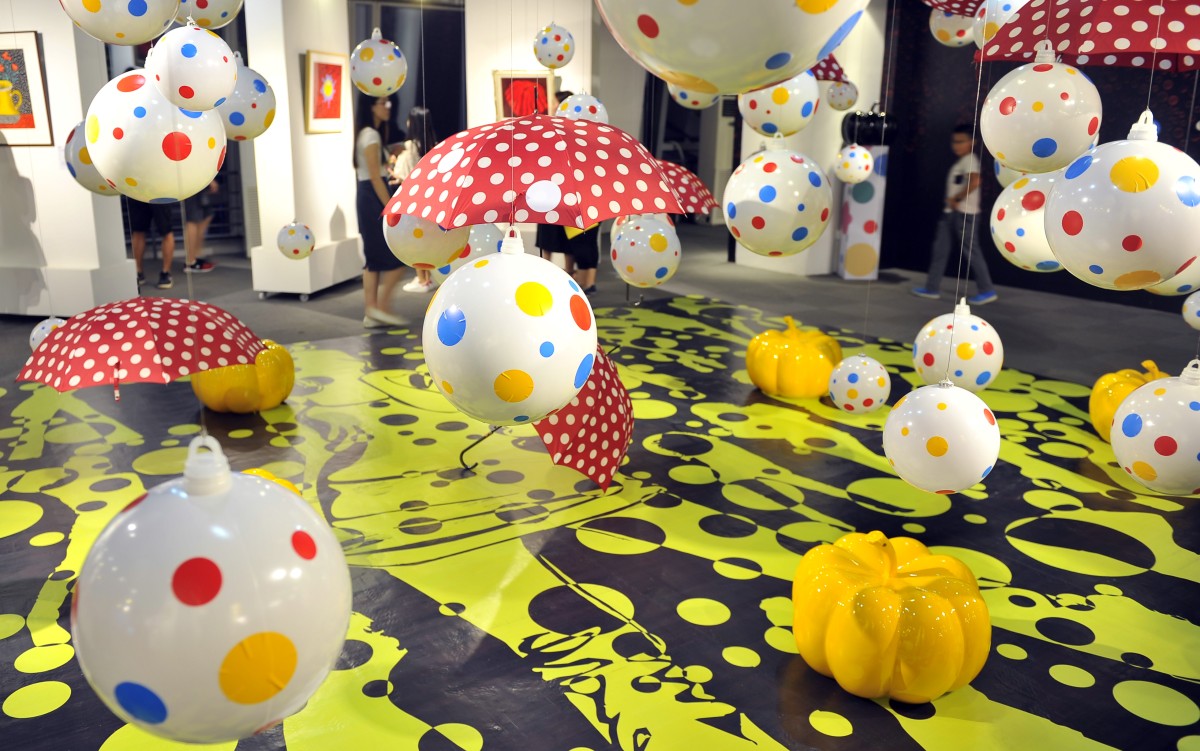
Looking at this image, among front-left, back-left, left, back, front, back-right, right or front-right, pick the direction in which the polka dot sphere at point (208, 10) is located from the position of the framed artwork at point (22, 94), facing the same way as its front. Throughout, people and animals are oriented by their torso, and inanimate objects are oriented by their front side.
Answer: front

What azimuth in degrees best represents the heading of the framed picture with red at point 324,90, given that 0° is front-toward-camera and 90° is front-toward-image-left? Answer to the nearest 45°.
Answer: approximately 315°

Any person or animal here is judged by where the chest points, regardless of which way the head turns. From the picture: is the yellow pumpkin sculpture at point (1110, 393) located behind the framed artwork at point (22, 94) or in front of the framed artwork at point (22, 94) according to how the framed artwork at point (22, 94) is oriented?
in front

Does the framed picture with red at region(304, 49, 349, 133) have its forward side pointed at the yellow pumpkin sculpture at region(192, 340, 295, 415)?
no

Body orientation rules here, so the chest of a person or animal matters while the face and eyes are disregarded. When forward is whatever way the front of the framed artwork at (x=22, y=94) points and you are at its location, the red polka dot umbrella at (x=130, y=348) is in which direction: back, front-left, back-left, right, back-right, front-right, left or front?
front

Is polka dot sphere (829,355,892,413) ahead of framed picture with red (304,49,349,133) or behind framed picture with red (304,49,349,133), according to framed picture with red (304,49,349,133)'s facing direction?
ahead

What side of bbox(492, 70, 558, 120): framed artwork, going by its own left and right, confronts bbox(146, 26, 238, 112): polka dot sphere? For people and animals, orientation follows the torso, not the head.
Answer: front

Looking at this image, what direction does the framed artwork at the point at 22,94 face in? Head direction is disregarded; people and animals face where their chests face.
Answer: toward the camera

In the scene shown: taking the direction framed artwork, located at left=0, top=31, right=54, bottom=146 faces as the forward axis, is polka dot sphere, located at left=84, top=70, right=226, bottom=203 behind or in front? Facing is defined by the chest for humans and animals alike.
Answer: in front

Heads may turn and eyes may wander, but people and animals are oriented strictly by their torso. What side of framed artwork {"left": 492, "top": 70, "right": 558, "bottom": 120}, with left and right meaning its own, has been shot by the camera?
front
